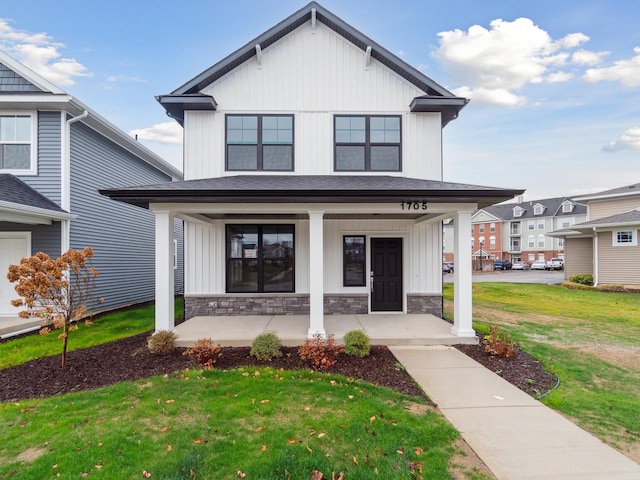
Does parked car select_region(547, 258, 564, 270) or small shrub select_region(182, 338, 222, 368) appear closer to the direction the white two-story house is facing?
the small shrub

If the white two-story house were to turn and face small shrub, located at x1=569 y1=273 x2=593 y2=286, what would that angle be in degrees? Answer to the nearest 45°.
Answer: approximately 135° to its left

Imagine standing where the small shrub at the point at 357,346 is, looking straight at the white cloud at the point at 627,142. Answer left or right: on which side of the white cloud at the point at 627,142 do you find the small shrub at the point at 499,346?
right

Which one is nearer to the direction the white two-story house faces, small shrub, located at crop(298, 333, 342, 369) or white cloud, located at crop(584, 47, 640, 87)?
the small shrub

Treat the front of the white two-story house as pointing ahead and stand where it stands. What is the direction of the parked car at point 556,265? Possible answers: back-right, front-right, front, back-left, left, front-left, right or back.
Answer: back-left

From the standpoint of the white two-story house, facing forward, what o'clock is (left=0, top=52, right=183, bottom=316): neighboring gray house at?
The neighboring gray house is roughly at 3 o'clock from the white two-story house.

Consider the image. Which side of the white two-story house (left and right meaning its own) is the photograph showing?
front

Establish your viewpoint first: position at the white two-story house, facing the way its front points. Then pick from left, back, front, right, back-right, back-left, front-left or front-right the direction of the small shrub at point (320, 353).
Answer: front

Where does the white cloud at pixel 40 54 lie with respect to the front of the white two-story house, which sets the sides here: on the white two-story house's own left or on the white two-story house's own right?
on the white two-story house's own right

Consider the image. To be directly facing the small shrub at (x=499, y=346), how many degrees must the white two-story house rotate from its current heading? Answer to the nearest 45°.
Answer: approximately 45° to its left
